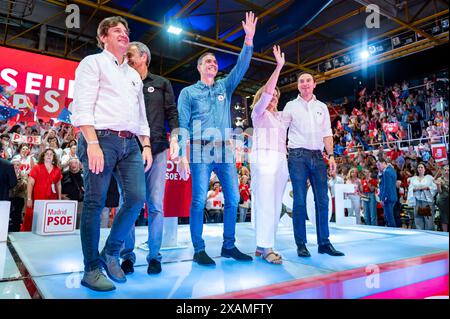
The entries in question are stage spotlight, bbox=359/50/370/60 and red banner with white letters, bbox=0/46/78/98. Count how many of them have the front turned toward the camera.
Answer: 2

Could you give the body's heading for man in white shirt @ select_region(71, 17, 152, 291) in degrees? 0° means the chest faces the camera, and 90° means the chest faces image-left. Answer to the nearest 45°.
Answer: approximately 315°

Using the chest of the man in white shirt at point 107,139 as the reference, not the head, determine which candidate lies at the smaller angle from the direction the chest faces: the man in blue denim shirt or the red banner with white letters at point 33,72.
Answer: the man in blue denim shirt

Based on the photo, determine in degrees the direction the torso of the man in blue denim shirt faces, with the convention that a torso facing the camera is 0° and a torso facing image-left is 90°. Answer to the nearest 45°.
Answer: approximately 315°

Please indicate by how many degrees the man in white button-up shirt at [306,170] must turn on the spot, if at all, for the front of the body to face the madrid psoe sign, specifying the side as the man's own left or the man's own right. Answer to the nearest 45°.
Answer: approximately 90° to the man's own right

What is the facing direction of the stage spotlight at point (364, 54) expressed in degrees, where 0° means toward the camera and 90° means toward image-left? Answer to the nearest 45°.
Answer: approximately 0°

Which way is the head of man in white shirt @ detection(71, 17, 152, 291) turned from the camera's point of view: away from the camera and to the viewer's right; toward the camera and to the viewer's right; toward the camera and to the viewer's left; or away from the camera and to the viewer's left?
toward the camera and to the viewer's right
